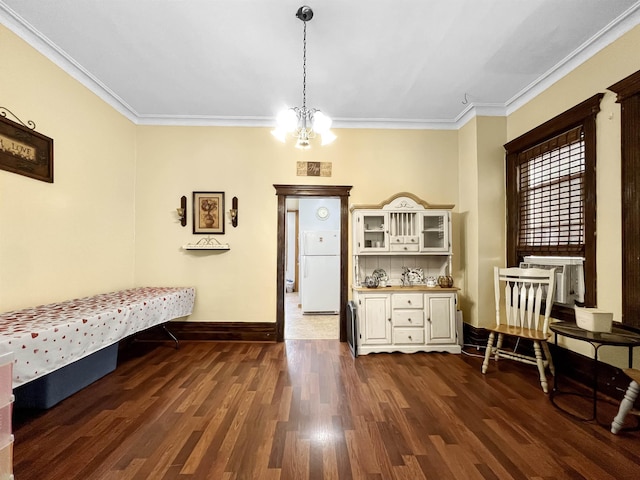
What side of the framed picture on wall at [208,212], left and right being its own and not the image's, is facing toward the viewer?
front

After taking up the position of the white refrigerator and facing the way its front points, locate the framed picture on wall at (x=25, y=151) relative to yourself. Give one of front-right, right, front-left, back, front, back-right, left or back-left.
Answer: front-right

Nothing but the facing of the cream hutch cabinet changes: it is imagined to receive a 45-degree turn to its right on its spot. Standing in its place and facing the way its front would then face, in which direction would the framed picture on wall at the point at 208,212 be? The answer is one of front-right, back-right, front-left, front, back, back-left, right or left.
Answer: front-right

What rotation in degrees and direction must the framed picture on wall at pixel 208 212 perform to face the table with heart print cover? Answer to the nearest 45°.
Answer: approximately 45° to its right

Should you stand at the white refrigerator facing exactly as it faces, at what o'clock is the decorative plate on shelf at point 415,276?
The decorative plate on shelf is roughly at 11 o'clock from the white refrigerator.

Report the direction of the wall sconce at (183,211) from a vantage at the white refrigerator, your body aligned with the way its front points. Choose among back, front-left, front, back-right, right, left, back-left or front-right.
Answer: front-right

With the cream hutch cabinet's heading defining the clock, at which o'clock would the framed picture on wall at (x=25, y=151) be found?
The framed picture on wall is roughly at 2 o'clock from the cream hutch cabinet.

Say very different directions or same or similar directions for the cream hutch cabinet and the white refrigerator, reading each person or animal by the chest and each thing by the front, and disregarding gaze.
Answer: same or similar directions

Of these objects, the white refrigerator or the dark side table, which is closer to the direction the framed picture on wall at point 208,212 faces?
the dark side table

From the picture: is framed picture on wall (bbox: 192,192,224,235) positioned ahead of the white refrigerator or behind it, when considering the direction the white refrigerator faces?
ahead

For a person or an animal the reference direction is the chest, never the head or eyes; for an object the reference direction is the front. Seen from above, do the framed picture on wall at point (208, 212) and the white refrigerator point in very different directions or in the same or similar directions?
same or similar directions

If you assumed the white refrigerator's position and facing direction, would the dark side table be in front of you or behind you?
in front

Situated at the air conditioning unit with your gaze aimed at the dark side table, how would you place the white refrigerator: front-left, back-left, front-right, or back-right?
back-right

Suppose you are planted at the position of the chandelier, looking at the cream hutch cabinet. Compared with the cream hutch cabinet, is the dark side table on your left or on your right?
right

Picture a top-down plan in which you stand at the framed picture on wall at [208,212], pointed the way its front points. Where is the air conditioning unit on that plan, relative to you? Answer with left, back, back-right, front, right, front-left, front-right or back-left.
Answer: front-left

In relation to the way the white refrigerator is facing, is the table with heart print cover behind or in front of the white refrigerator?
in front

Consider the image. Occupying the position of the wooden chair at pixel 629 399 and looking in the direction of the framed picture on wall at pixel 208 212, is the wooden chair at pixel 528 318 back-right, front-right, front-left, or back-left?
front-right
